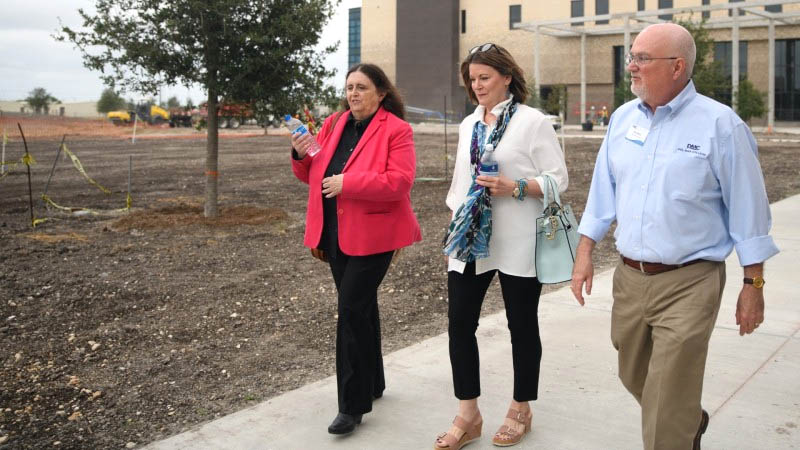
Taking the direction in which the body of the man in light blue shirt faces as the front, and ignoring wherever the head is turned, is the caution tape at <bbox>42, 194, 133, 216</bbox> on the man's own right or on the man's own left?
on the man's own right

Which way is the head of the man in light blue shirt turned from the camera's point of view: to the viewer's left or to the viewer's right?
to the viewer's left

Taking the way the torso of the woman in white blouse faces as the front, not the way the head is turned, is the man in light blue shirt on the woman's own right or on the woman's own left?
on the woman's own left

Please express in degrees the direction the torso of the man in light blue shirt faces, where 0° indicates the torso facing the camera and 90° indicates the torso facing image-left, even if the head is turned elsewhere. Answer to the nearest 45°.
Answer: approximately 45°

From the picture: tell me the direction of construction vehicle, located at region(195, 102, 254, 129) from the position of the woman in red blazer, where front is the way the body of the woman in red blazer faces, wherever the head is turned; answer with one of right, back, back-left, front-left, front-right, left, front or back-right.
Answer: back-right

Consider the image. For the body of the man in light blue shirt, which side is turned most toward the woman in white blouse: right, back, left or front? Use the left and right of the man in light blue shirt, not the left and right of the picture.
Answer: right

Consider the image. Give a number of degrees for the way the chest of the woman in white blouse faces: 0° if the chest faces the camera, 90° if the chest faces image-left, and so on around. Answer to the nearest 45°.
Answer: approximately 45°
